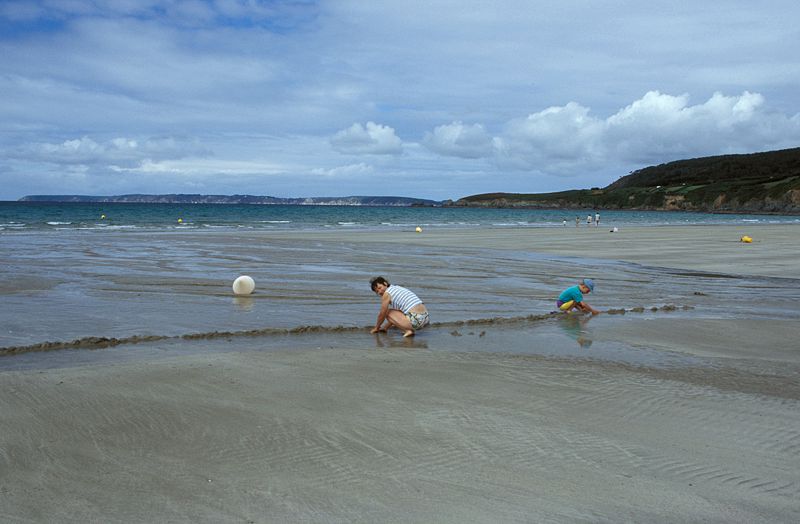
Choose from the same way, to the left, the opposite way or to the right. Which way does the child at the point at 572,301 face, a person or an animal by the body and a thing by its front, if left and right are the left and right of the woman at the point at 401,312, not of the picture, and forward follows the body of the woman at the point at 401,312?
the opposite way

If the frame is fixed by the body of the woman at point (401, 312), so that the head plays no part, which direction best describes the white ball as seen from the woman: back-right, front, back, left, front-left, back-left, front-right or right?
front-right

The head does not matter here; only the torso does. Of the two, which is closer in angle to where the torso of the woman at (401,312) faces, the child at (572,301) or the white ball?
the white ball

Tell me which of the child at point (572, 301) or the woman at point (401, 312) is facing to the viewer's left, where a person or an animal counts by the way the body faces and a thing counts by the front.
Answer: the woman at point (401, 312)

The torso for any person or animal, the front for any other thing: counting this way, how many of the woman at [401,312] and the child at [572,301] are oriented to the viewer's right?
1

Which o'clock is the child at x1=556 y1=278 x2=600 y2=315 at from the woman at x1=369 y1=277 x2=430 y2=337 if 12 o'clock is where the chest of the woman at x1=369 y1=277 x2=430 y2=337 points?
the child at x1=556 y1=278 x2=600 y2=315 is roughly at 5 o'clock from the woman at x1=369 y1=277 x2=430 y2=337.

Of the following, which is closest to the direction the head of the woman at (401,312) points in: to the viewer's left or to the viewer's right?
to the viewer's left

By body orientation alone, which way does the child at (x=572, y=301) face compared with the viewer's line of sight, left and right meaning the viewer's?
facing to the right of the viewer

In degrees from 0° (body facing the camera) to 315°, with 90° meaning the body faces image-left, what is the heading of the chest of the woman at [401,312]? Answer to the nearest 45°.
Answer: approximately 90°

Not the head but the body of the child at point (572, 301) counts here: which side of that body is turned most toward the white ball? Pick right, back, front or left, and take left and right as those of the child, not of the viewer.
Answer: back
